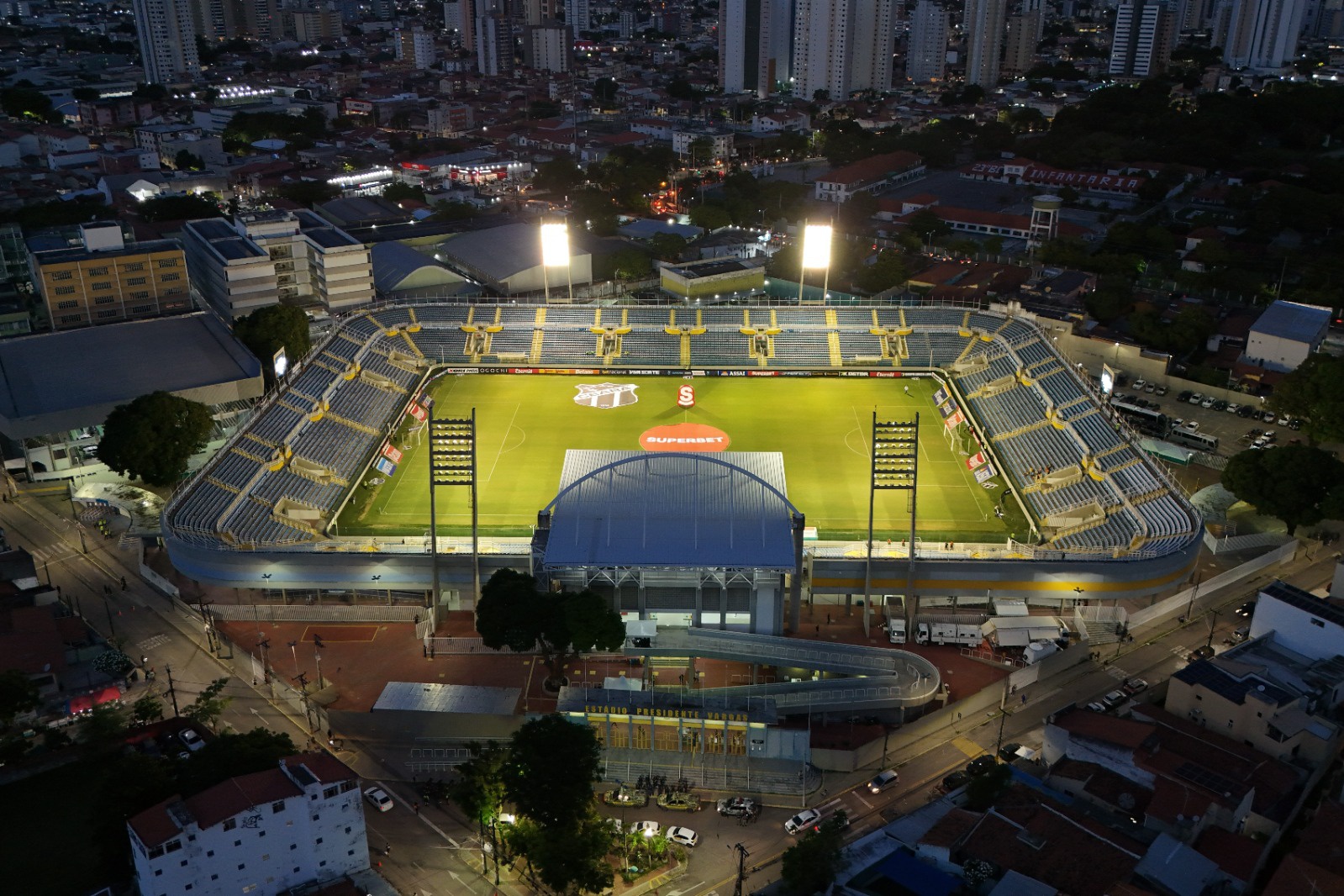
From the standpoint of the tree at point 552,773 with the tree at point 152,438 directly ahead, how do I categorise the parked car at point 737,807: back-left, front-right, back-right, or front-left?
back-right

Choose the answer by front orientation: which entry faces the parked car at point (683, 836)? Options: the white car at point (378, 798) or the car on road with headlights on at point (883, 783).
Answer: the car on road with headlights on at point (883, 783)

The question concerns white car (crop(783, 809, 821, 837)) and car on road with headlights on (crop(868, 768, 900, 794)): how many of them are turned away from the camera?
0

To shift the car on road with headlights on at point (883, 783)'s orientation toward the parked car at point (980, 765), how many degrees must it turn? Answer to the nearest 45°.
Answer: approximately 135° to its left

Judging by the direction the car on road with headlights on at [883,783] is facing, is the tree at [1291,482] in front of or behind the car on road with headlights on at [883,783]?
behind

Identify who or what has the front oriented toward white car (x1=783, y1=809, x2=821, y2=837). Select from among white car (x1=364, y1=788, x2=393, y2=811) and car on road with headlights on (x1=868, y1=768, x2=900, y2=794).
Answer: the car on road with headlights on

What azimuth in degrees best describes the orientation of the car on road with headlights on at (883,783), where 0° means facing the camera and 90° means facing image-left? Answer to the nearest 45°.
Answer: approximately 45°

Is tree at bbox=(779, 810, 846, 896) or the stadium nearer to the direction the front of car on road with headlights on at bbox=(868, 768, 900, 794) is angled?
the tree

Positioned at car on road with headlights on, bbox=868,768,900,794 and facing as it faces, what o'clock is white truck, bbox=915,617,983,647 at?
The white truck is roughly at 5 o'clock from the car on road with headlights on.
